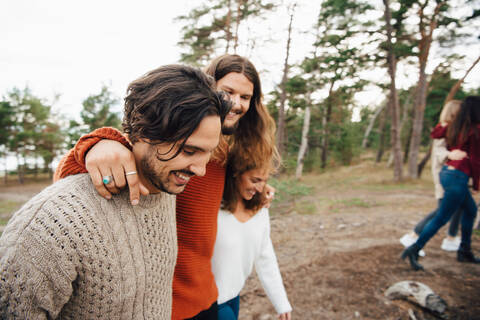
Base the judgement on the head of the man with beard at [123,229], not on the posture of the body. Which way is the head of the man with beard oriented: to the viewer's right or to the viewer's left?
to the viewer's right

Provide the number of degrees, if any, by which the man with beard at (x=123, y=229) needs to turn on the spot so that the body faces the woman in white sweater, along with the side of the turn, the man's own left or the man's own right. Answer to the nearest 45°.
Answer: approximately 90° to the man's own left

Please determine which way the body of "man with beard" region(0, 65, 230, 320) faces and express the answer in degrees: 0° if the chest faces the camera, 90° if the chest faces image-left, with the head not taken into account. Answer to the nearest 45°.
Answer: approximately 315°

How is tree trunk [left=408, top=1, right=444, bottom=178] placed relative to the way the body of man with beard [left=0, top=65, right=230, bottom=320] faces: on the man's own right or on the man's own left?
on the man's own left

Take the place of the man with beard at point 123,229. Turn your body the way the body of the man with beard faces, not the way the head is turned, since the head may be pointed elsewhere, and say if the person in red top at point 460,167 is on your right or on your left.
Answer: on your left

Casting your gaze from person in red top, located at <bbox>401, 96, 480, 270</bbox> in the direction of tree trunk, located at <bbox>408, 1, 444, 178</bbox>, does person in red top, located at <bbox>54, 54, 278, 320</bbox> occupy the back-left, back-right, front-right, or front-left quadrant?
back-left

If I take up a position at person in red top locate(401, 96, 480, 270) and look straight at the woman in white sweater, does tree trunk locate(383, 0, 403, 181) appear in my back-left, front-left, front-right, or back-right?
back-right
